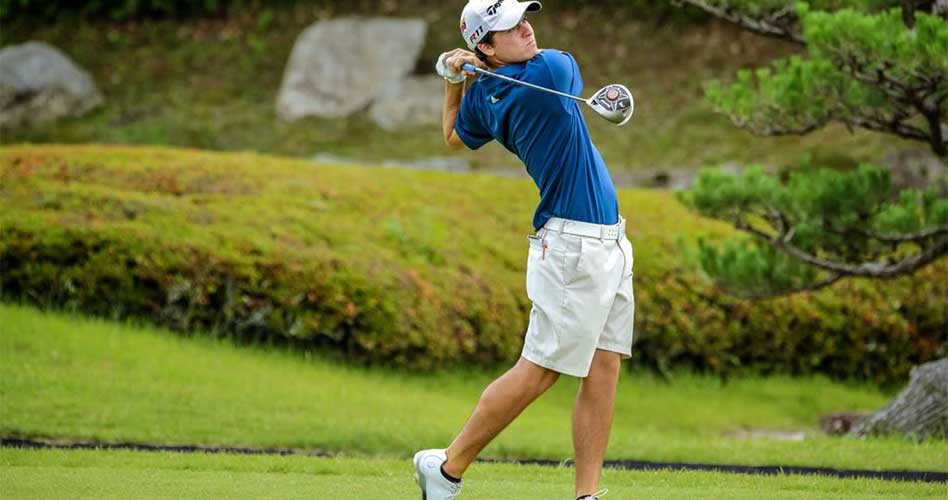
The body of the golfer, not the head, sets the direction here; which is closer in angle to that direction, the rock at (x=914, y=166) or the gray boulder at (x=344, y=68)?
the rock

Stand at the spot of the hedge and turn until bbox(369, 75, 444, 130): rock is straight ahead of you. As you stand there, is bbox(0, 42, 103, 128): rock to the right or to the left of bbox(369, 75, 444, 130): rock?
left

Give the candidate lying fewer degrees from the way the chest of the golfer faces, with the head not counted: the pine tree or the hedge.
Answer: the pine tree

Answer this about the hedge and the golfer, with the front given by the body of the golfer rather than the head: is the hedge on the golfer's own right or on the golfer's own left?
on the golfer's own left

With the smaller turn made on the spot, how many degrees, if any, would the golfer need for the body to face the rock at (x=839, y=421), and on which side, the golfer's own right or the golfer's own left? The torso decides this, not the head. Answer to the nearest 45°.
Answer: approximately 45° to the golfer's own left

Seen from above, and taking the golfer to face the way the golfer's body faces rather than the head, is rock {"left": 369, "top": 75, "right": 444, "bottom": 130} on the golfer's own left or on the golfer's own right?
on the golfer's own left

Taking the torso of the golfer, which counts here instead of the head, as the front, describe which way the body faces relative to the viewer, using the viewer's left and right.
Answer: facing to the right of the viewer

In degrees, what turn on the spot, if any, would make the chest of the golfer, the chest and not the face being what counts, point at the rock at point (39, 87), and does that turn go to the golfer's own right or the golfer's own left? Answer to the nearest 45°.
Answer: approximately 135° to the golfer's own left

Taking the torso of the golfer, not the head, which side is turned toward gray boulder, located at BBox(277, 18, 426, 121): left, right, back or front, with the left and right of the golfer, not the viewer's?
left
